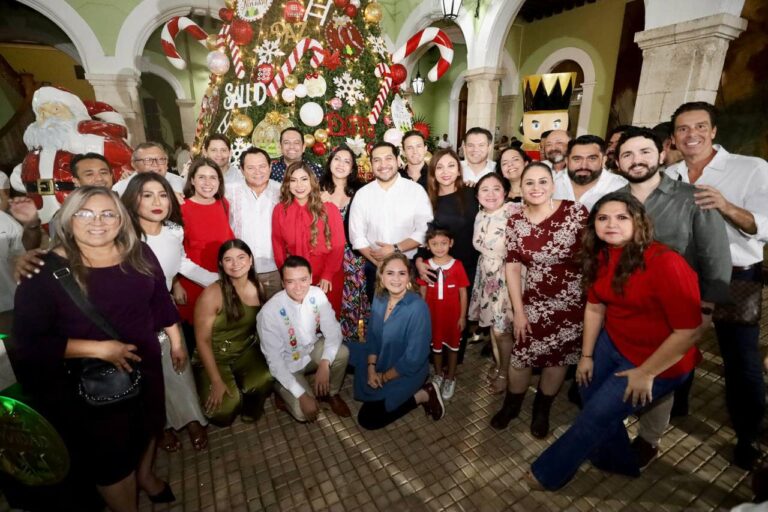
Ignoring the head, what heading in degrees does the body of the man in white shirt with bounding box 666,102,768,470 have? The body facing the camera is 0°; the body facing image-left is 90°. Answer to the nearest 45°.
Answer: approximately 45°

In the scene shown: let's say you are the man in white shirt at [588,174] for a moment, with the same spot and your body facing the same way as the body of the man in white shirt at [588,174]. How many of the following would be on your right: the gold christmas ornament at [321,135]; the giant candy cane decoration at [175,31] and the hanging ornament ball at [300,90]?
3

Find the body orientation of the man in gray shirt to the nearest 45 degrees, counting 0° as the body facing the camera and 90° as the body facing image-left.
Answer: approximately 45°

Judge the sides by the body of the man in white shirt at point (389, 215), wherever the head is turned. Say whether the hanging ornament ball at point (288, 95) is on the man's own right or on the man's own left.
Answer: on the man's own right

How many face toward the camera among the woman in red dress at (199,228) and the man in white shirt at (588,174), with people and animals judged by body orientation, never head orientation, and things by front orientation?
2

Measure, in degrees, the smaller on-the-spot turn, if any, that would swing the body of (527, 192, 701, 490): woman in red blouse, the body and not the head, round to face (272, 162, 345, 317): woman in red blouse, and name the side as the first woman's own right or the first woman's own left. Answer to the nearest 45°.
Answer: approximately 45° to the first woman's own right

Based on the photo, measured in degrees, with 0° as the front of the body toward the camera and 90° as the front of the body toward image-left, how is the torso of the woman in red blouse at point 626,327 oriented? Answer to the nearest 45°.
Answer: approximately 45°

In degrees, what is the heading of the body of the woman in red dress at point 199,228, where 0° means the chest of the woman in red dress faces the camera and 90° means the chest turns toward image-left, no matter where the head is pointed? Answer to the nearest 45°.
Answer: approximately 0°

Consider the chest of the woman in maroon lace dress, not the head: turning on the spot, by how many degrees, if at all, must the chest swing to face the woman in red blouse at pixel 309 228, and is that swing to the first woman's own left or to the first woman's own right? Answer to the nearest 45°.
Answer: approximately 90° to the first woman's own right

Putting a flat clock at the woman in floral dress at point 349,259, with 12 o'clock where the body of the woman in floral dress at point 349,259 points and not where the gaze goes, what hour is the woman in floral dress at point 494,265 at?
the woman in floral dress at point 494,265 is roughly at 10 o'clock from the woman in floral dress at point 349,259.
